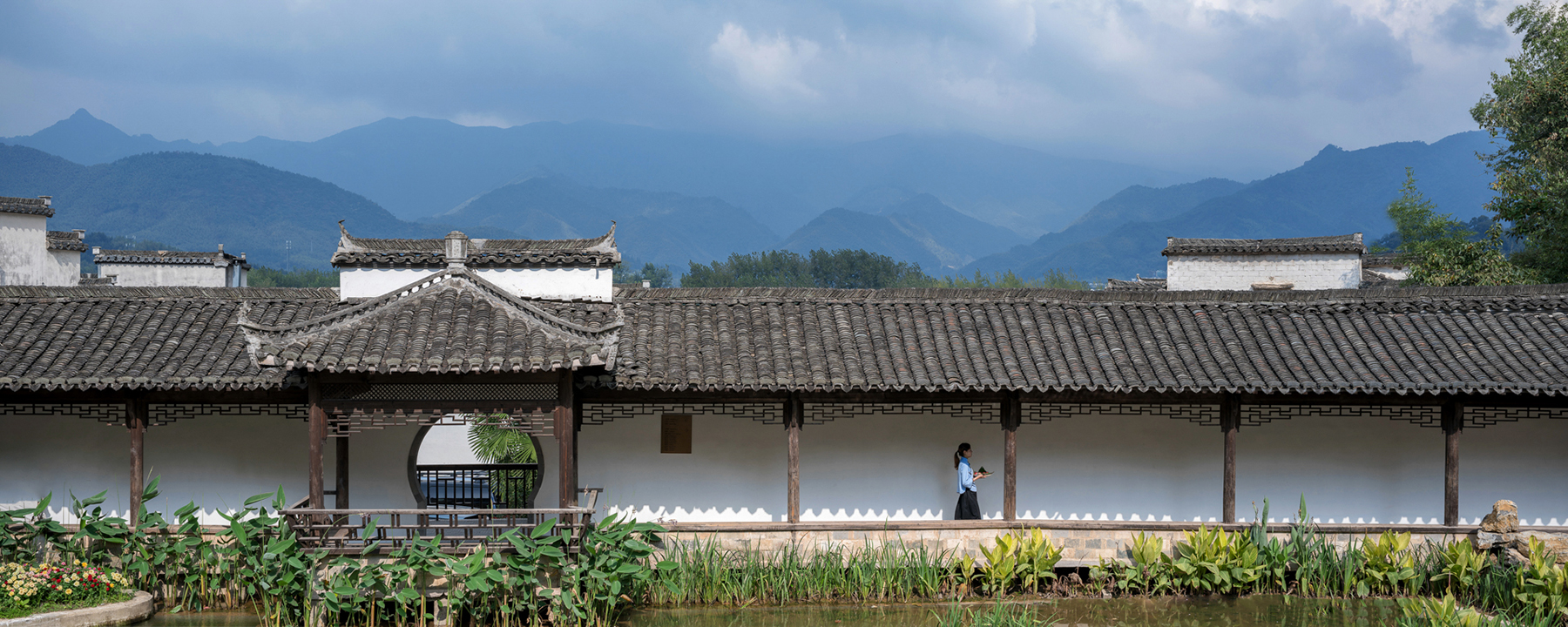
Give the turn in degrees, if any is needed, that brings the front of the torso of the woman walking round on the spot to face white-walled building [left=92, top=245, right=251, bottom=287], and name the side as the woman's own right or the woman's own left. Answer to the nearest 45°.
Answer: approximately 135° to the woman's own left

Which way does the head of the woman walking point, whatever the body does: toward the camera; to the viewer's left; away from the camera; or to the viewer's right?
to the viewer's right

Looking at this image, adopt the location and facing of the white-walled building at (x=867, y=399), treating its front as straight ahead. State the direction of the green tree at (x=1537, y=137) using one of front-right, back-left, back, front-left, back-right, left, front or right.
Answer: back-left

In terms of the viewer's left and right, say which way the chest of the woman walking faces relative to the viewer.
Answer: facing to the right of the viewer

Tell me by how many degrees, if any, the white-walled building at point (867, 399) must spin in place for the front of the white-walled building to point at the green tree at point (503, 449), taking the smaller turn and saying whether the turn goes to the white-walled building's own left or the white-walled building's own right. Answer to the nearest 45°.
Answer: approximately 135° to the white-walled building's own right

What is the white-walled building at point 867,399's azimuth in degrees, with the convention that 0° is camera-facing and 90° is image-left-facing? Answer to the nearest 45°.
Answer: approximately 0°

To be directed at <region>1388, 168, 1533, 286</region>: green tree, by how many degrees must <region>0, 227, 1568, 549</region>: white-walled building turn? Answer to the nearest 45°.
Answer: approximately 135° to its left

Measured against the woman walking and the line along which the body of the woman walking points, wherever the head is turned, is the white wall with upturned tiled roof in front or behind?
behind

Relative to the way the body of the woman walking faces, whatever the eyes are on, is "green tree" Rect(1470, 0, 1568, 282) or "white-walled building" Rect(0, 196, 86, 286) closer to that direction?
the green tree

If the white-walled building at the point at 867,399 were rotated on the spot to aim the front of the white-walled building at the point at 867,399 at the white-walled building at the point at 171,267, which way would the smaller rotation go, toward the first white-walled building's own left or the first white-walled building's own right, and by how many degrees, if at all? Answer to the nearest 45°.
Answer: approximately 135° to the first white-walled building's own right
